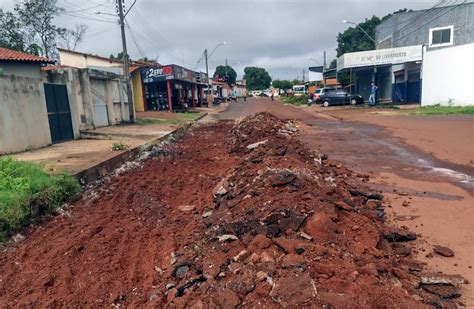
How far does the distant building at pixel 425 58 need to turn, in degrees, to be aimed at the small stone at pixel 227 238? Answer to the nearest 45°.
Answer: approximately 45° to its left

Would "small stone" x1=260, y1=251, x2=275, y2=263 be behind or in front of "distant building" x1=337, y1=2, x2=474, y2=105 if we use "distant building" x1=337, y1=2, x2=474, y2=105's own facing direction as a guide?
in front

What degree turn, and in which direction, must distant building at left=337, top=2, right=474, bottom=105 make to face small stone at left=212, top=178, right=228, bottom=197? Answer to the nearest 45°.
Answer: approximately 45° to its left

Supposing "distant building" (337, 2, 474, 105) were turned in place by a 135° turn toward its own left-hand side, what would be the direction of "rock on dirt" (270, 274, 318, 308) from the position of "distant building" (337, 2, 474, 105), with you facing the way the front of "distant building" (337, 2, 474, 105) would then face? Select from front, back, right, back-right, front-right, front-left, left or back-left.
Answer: right

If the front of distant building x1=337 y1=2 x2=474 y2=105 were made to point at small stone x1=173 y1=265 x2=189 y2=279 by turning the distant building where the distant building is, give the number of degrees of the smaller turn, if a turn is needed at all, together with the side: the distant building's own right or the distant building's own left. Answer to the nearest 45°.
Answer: approximately 45° to the distant building's own left

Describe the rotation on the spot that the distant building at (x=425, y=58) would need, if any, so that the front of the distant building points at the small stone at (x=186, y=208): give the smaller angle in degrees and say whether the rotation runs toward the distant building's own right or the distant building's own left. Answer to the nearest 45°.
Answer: approximately 45° to the distant building's own left
